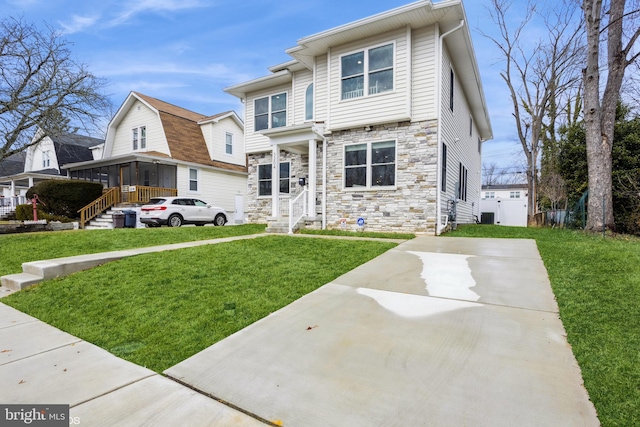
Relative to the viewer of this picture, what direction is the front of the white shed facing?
facing the viewer

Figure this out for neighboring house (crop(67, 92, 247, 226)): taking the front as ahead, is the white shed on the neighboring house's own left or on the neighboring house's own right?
on the neighboring house's own left

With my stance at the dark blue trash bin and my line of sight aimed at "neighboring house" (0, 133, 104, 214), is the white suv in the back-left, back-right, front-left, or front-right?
back-right

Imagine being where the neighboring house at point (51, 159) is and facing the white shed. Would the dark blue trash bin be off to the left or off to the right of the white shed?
right

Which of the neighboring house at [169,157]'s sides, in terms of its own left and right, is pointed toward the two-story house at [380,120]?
left

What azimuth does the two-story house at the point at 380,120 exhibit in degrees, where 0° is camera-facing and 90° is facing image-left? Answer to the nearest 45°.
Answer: approximately 45°

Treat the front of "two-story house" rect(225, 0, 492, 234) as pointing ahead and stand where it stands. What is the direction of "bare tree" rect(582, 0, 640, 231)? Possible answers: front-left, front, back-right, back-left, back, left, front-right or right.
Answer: back-left

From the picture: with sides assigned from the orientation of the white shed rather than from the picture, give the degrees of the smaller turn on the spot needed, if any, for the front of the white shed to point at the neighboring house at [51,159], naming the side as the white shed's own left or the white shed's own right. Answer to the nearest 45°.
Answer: approximately 45° to the white shed's own right

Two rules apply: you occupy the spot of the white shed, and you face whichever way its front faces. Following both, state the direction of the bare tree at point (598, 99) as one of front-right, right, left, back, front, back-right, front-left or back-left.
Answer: front

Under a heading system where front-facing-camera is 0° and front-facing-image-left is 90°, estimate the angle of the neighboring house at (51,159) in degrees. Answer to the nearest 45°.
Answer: approximately 45°

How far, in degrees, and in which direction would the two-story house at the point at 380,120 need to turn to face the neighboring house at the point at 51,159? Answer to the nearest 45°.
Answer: approximately 90° to its right
